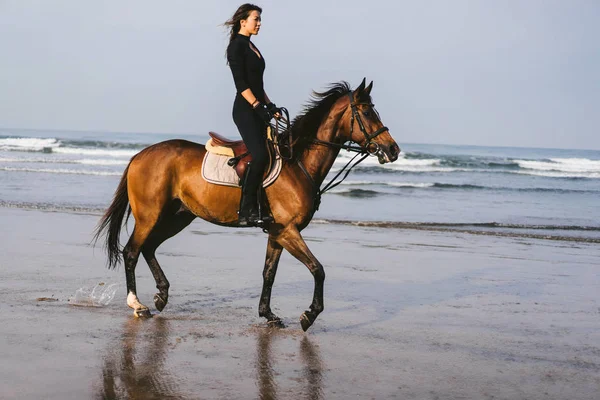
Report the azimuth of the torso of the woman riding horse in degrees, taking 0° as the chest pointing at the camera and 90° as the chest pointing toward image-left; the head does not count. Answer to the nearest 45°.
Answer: approximately 270°

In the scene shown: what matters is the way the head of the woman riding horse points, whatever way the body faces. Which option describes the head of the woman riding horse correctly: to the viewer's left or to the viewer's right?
to the viewer's right

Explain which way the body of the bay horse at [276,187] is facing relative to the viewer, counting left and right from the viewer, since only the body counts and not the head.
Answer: facing to the right of the viewer

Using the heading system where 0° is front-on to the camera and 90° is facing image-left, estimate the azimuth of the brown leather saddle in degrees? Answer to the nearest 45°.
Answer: approximately 270°

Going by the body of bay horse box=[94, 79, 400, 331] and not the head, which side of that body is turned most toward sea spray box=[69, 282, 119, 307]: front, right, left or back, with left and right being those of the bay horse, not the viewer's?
back
